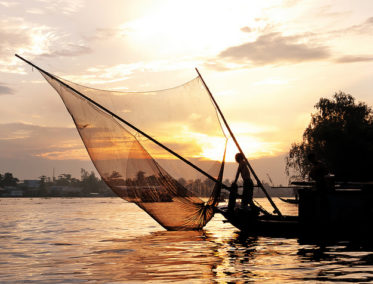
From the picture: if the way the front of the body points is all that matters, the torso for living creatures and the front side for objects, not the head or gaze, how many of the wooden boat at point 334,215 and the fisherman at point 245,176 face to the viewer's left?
2

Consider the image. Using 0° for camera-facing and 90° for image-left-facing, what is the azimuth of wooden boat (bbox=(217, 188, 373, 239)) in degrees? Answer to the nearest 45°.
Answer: approximately 90°

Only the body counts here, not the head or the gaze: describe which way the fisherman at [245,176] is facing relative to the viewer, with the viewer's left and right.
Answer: facing to the left of the viewer

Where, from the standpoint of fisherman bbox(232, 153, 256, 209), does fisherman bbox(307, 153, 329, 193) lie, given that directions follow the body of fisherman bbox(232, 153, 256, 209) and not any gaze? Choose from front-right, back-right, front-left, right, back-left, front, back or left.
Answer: back-left
